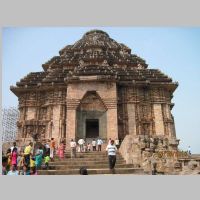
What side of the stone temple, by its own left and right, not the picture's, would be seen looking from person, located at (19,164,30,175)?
front

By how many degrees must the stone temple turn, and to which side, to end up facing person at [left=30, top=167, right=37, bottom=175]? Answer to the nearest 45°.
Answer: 0° — it already faces them

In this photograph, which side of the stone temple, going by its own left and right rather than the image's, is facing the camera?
front
